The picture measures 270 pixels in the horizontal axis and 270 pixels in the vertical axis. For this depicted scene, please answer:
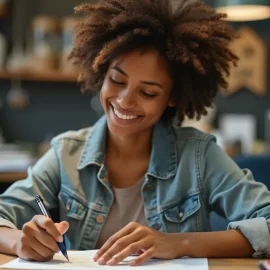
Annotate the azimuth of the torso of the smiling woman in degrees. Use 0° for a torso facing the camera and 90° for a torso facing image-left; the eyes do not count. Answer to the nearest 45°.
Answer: approximately 0°

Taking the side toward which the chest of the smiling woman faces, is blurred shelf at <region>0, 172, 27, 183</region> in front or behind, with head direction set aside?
behind

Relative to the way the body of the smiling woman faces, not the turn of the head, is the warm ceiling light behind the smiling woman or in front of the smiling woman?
behind

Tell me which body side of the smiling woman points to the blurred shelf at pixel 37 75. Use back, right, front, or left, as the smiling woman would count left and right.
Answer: back

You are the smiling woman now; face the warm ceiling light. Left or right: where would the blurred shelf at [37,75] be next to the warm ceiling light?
left

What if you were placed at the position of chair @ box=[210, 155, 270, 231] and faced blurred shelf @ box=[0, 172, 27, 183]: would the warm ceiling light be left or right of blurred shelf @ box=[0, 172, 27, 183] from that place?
right
